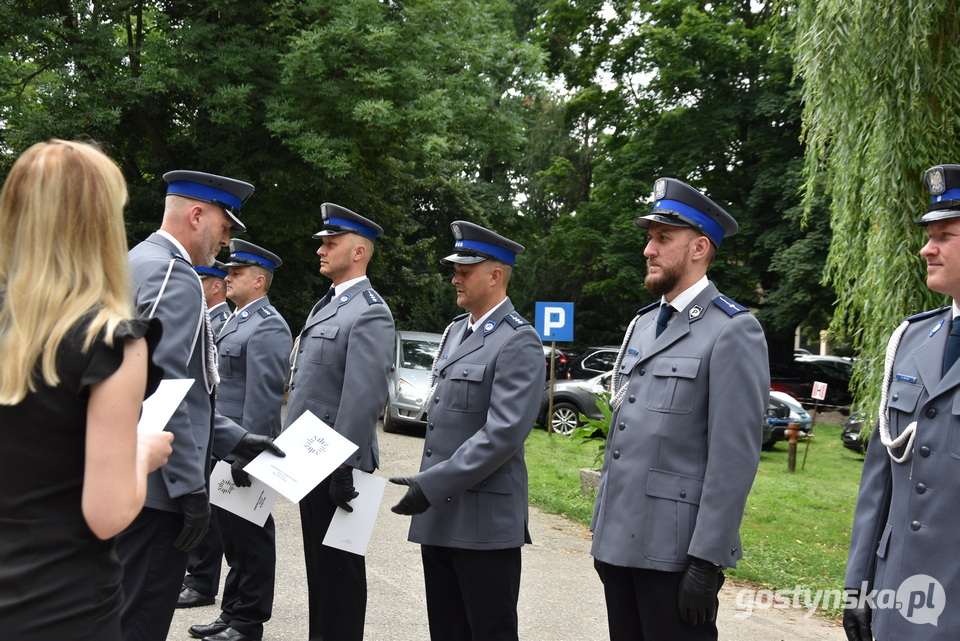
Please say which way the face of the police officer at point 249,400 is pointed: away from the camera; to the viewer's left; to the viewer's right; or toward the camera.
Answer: to the viewer's left

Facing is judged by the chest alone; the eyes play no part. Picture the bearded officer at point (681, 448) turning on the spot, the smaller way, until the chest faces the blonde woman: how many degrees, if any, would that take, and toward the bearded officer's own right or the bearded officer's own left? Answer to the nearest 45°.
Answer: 0° — they already face them

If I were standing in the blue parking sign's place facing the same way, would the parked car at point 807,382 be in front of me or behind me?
behind

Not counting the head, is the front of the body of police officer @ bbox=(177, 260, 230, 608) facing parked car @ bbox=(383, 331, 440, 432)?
no

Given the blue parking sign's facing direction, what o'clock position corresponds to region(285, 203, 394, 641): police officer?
The police officer is roughly at 12 o'clock from the blue parking sign.

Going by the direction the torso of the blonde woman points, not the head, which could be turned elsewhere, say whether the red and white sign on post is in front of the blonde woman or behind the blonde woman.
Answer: in front

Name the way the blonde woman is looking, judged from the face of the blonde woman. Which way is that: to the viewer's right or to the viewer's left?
to the viewer's right

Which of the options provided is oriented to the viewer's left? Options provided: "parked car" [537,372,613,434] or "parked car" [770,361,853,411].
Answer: "parked car" [537,372,613,434]

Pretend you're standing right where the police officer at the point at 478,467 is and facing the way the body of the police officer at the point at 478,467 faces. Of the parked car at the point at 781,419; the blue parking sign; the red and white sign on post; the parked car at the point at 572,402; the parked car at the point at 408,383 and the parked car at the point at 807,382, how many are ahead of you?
0

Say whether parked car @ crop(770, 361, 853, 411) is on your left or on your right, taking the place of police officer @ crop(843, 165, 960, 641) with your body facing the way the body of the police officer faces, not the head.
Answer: on your right

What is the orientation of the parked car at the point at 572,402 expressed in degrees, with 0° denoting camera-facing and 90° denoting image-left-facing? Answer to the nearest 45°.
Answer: approximately 90°

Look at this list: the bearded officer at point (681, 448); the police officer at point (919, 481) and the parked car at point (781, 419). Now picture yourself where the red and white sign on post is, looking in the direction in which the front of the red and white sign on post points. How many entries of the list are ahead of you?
2

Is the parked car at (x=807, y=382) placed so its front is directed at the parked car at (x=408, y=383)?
no

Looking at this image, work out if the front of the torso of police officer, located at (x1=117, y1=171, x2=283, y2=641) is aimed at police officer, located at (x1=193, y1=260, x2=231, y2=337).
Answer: no

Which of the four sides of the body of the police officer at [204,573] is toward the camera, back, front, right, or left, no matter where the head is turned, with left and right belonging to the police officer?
left

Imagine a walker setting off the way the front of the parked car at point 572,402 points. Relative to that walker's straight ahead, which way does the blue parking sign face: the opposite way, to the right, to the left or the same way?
to the left

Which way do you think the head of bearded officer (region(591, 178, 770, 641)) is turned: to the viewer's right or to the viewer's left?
to the viewer's left

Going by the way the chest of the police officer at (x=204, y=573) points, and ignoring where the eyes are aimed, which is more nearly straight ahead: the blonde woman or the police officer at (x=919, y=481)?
the blonde woman

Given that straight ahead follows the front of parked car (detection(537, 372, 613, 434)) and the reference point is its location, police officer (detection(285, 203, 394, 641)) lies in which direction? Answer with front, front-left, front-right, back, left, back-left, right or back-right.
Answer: left
